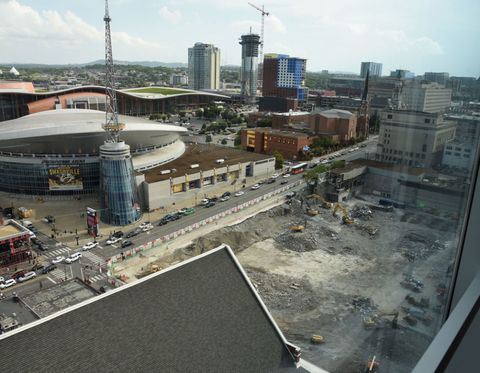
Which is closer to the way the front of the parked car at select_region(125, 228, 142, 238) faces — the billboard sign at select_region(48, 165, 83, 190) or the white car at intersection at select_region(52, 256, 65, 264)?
the white car at intersection

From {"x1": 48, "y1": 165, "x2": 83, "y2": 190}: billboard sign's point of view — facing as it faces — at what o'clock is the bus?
The bus is roughly at 9 o'clock from the billboard sign.

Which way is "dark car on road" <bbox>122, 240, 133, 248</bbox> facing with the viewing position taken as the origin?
facing away from the viewer and to the right of the viewer

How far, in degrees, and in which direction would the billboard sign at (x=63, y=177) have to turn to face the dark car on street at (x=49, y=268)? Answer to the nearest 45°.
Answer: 0° — it already faces it

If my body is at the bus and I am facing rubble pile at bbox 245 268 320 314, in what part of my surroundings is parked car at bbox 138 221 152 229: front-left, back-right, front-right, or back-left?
front-right

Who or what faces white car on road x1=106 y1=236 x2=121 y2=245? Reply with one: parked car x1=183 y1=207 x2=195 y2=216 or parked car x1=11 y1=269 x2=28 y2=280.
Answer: parked car x1=183 y1=207 x2=195 y2=216

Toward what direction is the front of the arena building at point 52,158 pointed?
toward the camera

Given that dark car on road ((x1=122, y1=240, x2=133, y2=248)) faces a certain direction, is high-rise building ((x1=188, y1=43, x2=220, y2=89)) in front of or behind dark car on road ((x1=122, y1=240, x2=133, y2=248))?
in front
